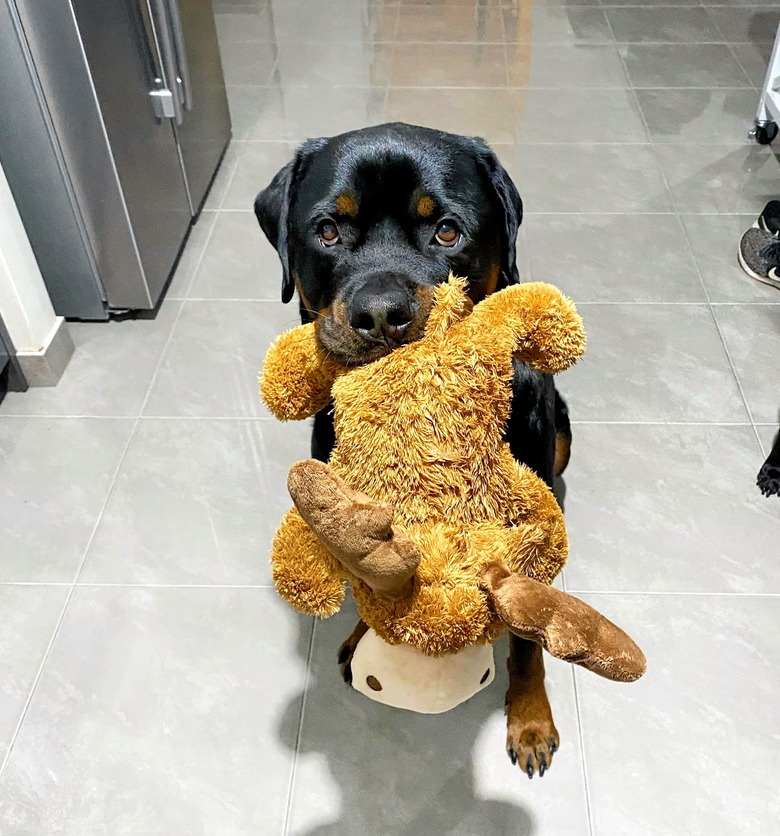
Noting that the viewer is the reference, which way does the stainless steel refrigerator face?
facing the viewer and to the right of the viewer

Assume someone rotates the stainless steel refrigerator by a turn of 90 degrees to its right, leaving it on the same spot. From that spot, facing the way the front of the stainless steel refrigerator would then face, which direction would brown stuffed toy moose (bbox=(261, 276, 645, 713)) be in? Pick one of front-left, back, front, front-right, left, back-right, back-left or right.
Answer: front-left

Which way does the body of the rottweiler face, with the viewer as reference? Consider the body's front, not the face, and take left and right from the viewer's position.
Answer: facing the viewer

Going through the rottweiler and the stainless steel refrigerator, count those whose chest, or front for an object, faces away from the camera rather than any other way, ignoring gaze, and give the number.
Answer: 0

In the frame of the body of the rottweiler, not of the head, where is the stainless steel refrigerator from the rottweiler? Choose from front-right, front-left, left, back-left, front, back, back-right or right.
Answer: back-right
